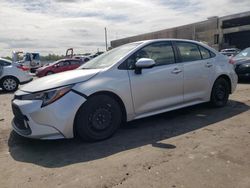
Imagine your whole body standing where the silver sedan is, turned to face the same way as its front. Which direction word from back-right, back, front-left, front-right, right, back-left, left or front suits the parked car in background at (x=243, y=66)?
back

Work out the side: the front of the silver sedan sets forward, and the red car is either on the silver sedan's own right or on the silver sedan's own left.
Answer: on the silver sedan's own right

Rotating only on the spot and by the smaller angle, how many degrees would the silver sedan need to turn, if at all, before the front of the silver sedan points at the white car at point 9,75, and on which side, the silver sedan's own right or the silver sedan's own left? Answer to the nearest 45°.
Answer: approximately 90° to the silver sedan's own right

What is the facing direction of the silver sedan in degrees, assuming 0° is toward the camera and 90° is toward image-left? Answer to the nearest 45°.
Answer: approximately 45°

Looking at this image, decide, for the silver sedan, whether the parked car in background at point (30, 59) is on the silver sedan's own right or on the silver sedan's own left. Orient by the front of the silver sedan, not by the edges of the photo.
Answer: on the silver sedan's own right
